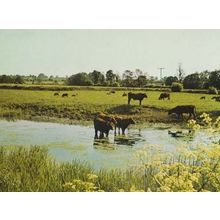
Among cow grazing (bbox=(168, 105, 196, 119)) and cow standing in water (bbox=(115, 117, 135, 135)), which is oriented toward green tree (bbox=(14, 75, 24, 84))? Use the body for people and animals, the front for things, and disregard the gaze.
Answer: the cow grazing

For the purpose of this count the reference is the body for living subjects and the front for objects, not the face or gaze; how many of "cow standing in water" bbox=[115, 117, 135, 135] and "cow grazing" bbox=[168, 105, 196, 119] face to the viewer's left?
1

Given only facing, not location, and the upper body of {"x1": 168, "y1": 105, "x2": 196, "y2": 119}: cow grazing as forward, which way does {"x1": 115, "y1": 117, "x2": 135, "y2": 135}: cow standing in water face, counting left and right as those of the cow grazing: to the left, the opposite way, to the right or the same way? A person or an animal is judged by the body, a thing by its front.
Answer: the opposite way

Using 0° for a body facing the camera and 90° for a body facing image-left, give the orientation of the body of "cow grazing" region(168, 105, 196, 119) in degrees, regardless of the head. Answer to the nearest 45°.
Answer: approximately 90°

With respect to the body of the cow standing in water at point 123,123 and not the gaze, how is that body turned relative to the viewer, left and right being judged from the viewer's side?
facing to the right of the viewer
